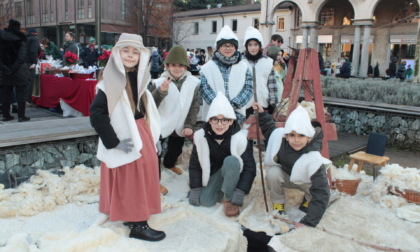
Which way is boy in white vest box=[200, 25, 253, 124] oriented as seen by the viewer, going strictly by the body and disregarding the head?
toward the camera

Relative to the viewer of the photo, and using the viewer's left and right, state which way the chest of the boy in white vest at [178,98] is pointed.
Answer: facing the viewer

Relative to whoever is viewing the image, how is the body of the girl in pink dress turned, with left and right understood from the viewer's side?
facing the viewer and to the right of the viewer

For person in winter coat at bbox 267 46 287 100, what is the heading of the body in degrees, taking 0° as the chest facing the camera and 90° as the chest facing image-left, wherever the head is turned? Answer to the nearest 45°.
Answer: approximately 45°
